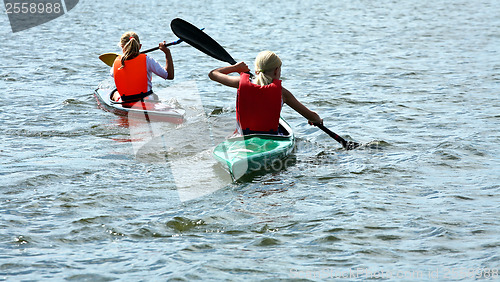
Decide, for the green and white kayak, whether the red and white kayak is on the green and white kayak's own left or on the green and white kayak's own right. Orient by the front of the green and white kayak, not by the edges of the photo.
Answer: on the green and white kayak's own left

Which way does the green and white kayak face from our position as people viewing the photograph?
facing away from the viewer and to the right of the viewer

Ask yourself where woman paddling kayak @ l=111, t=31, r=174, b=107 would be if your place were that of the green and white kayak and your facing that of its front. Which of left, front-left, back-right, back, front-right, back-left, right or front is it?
left
